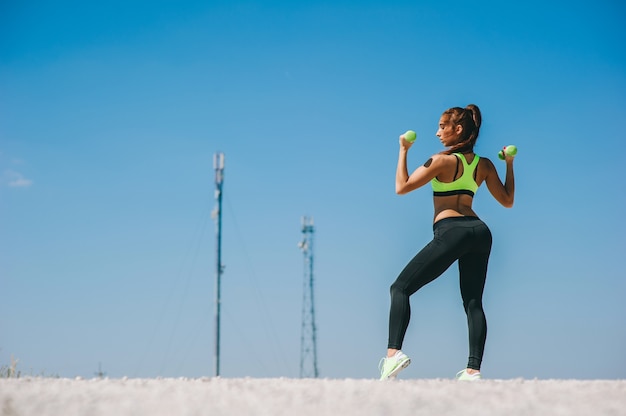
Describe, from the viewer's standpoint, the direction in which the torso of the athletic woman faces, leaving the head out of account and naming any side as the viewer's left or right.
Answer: facing away from the viewer and to the left of the viewer

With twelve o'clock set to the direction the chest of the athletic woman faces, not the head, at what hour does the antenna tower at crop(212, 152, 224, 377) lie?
The antenna tower is roughly at 1 o'clock from the athletic woman.

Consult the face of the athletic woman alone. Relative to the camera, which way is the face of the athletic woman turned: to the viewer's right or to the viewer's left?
to the viewer's left
